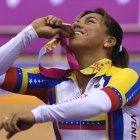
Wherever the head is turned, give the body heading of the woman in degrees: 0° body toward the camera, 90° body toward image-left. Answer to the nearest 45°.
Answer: approximately 45°

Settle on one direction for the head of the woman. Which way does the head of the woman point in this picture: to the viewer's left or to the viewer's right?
to the viewer's left
